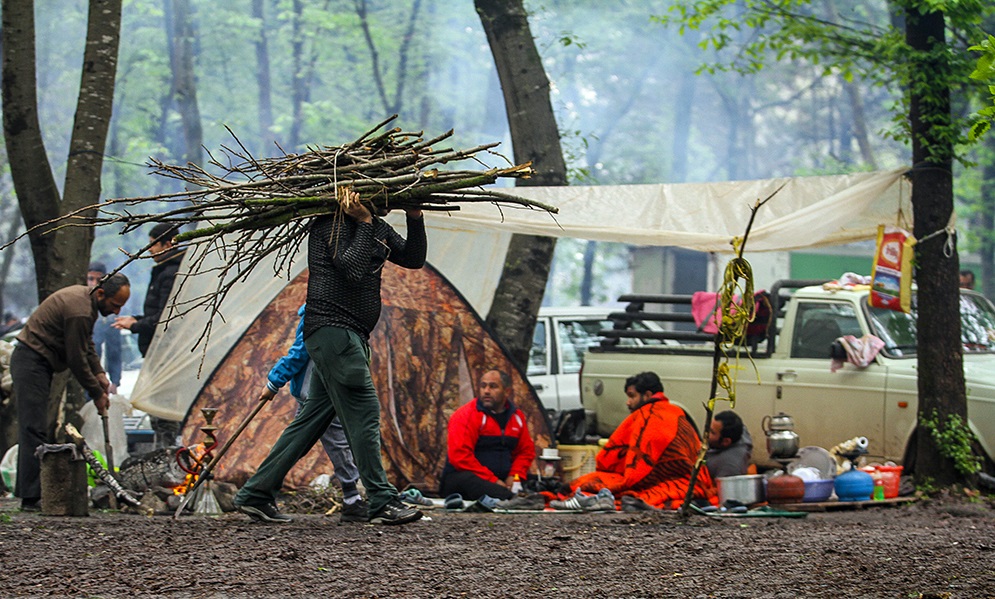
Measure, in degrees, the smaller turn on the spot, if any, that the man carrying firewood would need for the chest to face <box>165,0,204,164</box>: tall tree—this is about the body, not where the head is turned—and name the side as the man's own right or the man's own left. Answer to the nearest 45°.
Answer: approximately 90° to the man's own left

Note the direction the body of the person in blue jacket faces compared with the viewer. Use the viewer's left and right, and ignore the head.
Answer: facing to the left of the viewer

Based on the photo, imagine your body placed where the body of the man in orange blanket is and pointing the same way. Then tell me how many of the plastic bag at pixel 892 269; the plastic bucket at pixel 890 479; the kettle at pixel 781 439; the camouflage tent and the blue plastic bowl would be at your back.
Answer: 4

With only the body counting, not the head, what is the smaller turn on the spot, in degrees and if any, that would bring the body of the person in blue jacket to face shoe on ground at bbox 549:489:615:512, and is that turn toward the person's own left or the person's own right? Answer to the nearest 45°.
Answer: approximately 180°

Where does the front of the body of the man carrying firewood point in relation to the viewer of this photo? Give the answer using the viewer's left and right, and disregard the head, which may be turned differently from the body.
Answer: facing to the right of the viewer

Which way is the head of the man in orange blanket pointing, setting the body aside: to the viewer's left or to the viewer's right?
to the viewer's left

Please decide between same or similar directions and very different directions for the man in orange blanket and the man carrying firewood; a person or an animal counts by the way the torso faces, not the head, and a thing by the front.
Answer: very different directions

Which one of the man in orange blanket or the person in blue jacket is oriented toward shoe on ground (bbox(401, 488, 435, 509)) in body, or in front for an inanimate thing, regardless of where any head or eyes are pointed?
the man in orange blanket

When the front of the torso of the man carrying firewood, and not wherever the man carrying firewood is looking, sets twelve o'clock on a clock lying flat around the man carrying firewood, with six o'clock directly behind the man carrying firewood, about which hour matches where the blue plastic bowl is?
The blue plastic bowl is roughly at 11 o'clock from the man carrying firewood.

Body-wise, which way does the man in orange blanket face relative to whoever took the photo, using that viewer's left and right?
facing to the left of the viewer

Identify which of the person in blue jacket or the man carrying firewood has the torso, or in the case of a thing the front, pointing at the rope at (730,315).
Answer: the man carrying firewood
